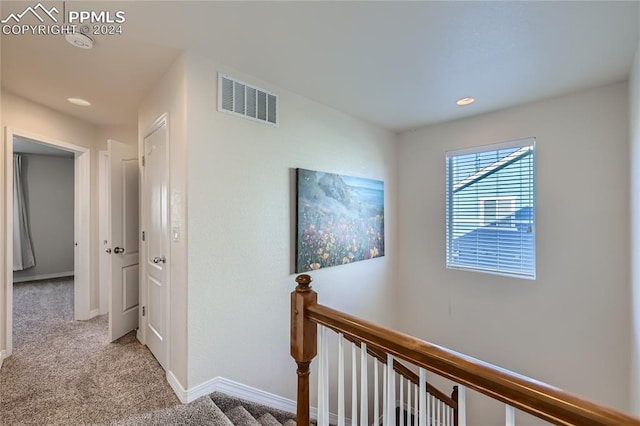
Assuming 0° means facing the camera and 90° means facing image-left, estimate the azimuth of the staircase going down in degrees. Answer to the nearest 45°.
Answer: approximately 225°

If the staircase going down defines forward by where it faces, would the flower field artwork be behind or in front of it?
in front

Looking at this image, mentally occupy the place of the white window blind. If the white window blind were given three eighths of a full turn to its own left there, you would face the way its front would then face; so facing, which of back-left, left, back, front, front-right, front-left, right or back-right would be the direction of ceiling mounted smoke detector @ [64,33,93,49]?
back-right

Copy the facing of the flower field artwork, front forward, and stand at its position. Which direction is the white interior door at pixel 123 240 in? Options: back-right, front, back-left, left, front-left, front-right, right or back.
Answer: back-right

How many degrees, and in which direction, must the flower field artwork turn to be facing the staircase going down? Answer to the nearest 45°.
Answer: approximately 90° to its right

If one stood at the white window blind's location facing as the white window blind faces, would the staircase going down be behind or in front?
in front

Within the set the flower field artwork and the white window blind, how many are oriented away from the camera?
0

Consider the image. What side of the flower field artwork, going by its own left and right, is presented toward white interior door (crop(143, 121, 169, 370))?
right

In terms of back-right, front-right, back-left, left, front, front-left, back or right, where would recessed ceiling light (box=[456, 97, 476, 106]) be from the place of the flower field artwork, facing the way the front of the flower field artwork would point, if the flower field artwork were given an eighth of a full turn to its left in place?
front

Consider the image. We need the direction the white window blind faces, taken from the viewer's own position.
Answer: facing the viewer and to the left of the viewer

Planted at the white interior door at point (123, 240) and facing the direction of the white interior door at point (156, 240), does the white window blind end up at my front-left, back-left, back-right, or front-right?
front-left

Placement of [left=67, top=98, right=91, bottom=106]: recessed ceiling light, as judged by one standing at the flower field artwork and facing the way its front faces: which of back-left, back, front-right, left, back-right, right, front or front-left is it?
back-right

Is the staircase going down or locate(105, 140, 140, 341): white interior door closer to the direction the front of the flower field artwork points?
the staircase going down

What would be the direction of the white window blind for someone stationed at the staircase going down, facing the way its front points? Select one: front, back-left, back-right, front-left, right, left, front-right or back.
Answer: front-right
